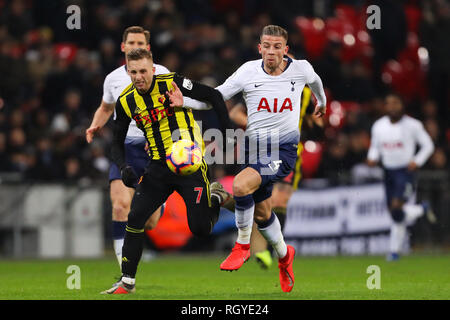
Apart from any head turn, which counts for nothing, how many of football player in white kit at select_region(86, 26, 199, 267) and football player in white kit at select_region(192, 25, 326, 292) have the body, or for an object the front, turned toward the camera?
2

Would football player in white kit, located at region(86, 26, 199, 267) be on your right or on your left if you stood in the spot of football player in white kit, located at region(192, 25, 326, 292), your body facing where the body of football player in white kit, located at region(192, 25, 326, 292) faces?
on your right

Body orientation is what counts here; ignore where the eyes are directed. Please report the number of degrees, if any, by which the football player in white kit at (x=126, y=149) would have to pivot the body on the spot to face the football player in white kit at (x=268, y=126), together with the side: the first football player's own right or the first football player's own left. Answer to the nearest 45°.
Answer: approximately 45° to the first football player's own left

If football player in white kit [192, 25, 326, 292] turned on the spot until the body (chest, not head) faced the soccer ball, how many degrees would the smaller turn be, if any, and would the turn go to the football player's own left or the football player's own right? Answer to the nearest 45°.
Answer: approximately 45° to the football player's own right

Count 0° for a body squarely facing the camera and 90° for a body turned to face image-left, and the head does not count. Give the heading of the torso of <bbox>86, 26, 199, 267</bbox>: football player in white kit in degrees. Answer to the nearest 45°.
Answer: approximately 0°

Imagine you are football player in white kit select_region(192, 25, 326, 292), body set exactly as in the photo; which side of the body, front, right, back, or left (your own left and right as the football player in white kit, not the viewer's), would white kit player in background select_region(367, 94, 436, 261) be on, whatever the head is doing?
back

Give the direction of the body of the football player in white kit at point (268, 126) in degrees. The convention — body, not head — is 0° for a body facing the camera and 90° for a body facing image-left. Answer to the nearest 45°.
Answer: approximately 0°

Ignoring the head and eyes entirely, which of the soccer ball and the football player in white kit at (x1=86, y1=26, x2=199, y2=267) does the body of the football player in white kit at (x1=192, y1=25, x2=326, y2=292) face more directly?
the soccer ball

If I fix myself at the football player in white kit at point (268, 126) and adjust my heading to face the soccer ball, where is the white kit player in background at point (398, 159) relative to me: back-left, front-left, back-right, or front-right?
back-right
